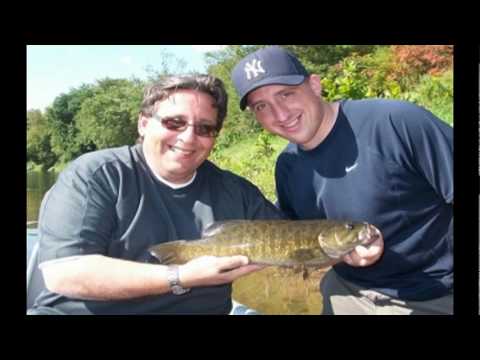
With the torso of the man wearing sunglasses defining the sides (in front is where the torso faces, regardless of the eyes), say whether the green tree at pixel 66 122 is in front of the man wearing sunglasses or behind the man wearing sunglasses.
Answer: behind

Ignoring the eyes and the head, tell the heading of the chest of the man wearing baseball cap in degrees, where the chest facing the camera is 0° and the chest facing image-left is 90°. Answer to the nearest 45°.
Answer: approximately 45°

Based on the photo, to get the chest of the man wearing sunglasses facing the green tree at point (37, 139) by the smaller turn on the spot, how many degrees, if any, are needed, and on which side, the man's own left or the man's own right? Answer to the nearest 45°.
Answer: approximately 180°

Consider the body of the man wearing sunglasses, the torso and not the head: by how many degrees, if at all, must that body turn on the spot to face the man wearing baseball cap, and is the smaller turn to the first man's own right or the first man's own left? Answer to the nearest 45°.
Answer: approximately 45° to the first man's own left

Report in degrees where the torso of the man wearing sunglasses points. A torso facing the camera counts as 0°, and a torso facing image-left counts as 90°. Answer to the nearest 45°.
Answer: approximately 315°
